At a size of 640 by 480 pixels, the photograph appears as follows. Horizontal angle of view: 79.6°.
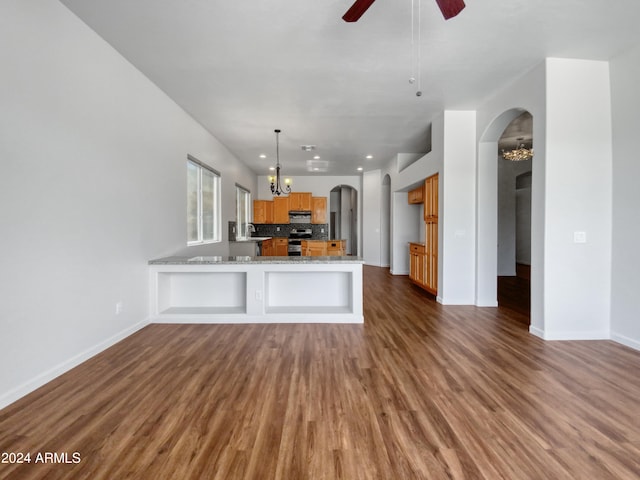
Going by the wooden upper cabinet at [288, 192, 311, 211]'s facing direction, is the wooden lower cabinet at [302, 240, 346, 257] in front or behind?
in front

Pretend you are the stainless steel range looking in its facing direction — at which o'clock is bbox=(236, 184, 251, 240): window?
The window is roughly at 2 o'clock from the stainless steel range.

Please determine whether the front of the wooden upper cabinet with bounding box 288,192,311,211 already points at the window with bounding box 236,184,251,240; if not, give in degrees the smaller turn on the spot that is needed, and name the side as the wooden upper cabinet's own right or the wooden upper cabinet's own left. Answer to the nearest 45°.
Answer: approximately 45° to the wooden upper cabinet's own right

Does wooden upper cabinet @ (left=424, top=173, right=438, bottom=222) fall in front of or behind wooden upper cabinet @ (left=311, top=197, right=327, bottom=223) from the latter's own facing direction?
in front

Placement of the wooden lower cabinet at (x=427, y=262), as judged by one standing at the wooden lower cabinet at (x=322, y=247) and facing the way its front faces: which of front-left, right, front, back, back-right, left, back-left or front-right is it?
front-left
